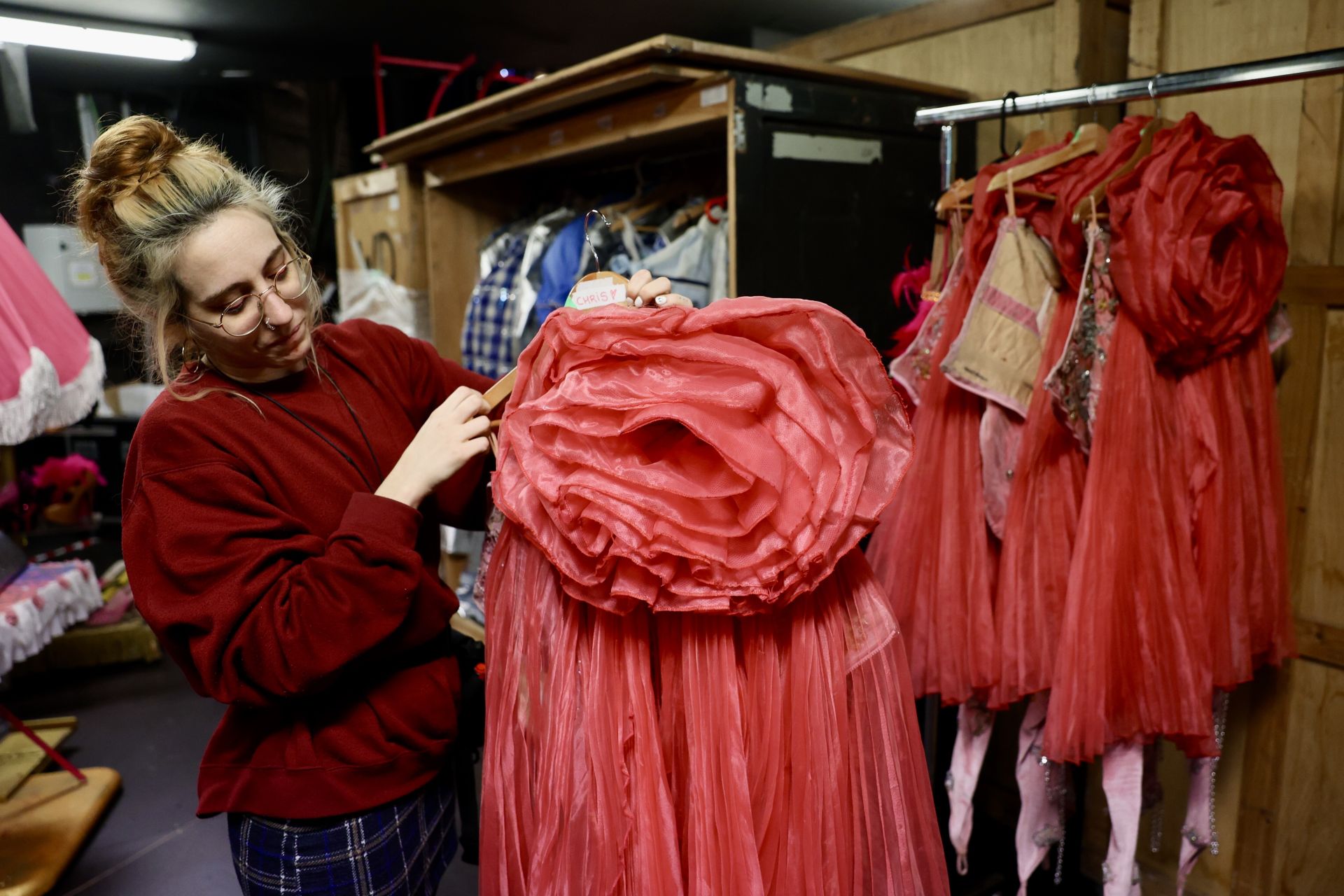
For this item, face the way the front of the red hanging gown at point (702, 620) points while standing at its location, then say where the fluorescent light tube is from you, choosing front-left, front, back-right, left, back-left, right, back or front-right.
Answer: back-right

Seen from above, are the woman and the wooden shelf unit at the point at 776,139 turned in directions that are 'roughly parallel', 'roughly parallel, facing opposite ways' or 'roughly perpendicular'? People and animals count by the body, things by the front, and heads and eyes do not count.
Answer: roughly perpendicular

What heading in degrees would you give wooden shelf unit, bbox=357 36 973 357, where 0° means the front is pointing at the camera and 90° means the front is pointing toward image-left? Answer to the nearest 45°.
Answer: approximately 45°

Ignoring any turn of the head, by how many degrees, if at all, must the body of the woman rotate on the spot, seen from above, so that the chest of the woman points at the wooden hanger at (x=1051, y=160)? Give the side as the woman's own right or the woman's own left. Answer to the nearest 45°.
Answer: approximately 45° to the woman's own left

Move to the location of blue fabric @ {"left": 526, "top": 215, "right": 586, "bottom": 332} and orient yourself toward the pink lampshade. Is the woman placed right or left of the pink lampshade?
left

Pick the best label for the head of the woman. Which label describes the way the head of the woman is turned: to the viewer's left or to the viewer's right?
to the viewer's right

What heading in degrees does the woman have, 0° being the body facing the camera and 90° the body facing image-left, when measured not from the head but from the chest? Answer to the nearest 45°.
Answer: approximately 315°

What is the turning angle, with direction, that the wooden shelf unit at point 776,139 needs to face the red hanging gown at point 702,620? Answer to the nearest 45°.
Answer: approximately 45° to its left

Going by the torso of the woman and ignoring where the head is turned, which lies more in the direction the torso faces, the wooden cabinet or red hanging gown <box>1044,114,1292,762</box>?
the red hanging gown

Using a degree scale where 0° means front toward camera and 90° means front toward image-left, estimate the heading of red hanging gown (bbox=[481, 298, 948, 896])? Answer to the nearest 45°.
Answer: approximately 0°

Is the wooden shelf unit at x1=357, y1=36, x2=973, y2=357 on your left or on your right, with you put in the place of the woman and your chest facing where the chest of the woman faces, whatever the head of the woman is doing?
on your left

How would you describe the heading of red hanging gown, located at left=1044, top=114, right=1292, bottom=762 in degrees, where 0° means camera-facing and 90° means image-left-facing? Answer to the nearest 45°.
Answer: approximately 0°
